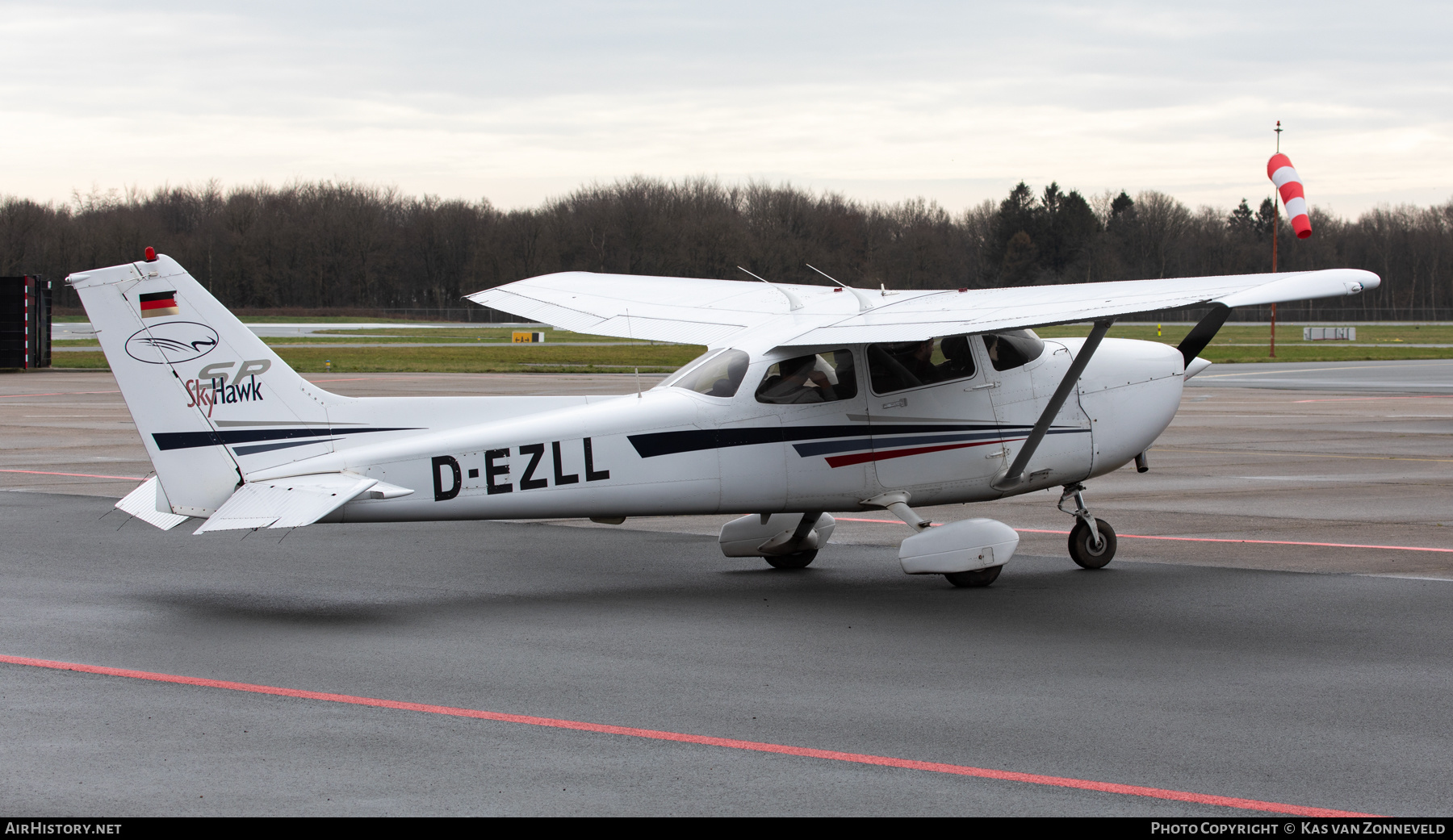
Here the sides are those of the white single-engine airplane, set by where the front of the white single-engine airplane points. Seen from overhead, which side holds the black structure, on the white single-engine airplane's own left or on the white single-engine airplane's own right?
on the white single-engine airplane's own left

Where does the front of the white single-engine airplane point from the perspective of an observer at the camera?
facing away from the viewer and to the right of the viewer

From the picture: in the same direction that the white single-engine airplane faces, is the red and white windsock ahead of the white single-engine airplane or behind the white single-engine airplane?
ahead

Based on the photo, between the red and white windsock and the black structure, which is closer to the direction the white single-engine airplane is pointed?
the red and white windsock
